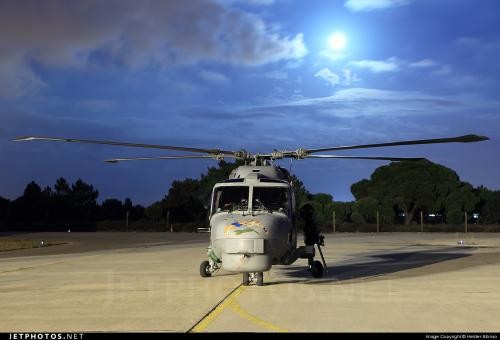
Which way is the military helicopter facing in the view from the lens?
facing the viewer
